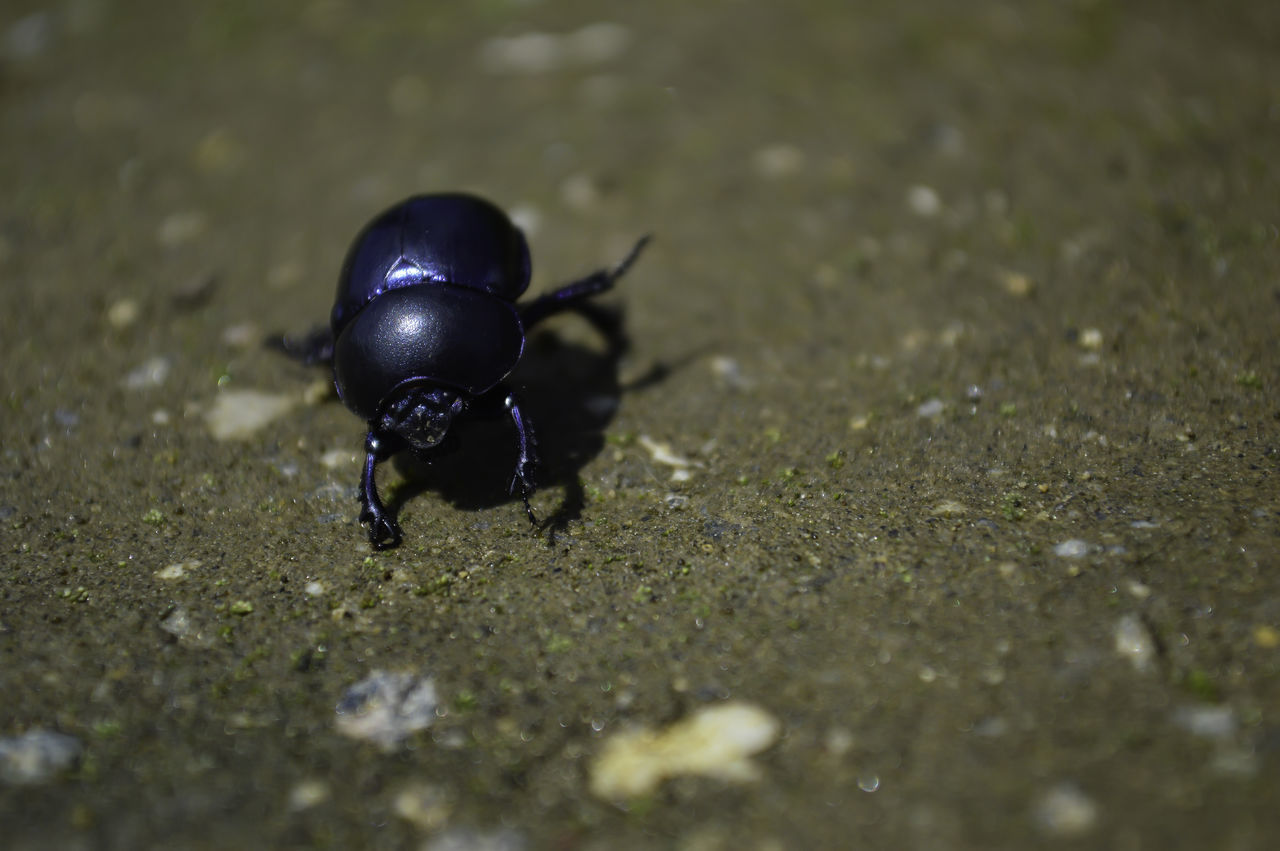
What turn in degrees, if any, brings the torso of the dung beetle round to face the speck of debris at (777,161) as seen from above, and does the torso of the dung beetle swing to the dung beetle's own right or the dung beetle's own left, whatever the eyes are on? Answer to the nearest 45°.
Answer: approximately 135° to the dung beetle's own left

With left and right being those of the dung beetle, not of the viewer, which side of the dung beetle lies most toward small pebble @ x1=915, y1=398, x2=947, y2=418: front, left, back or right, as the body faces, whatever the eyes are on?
left

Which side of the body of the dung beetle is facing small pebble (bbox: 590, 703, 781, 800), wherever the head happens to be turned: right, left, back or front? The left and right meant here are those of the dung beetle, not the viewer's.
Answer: front

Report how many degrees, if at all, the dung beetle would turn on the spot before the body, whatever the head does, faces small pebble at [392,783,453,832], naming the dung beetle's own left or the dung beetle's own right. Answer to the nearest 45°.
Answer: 0° — it already faces it

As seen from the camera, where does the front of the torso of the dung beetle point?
toward the camera

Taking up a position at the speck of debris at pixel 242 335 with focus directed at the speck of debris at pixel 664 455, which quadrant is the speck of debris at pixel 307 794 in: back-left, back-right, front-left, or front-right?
front-right

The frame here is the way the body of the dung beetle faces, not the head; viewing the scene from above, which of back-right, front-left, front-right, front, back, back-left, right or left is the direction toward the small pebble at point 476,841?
front

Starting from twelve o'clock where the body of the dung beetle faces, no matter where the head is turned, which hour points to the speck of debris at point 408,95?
The speck of debris is roughly at 6 o'clock from the dung beetle.

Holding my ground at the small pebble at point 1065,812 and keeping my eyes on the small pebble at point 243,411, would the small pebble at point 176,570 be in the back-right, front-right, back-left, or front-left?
front-left

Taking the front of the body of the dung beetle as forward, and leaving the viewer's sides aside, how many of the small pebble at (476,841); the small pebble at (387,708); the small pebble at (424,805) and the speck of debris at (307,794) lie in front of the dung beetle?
4

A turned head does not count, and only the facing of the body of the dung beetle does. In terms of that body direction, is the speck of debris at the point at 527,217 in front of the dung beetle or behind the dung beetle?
behind

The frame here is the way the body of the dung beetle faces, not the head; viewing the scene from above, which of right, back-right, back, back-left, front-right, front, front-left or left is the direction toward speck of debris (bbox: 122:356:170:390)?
back-right

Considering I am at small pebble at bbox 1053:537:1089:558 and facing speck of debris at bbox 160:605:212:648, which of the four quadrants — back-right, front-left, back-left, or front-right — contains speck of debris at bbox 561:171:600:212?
front-right

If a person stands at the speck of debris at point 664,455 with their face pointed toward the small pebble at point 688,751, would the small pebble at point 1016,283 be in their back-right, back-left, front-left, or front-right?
back-left

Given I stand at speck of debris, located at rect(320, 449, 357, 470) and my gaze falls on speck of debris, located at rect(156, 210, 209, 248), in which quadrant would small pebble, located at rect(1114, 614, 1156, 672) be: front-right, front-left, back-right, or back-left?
back-right
